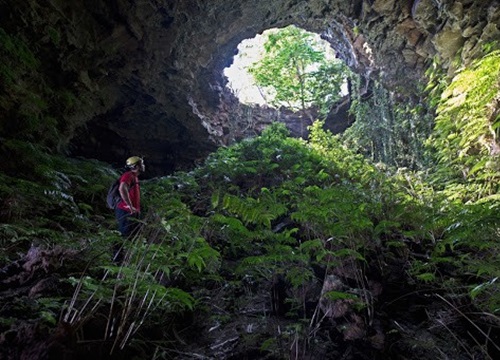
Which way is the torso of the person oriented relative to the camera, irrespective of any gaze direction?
to the viewer's right
